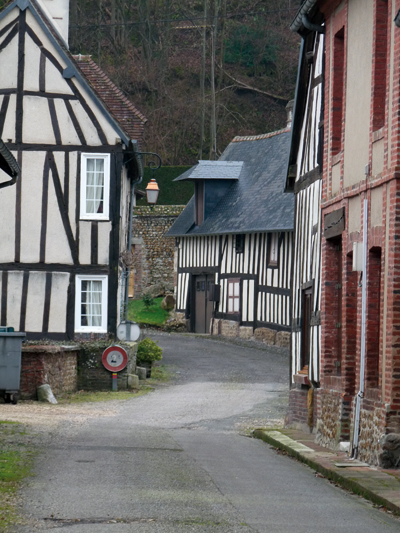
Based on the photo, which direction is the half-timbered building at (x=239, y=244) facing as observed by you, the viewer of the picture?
facing the viewer and to the left of the viewer

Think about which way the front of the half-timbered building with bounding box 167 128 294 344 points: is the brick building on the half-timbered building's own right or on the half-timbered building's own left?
on the half-timbered building's own left

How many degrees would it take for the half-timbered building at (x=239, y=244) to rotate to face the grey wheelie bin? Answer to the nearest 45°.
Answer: approximately 45° to its left

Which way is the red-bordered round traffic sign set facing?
toward the camera

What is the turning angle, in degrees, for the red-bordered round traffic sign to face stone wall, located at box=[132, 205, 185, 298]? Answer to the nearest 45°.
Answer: approximately 180°

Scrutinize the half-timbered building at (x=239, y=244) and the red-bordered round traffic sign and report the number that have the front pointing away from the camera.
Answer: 0

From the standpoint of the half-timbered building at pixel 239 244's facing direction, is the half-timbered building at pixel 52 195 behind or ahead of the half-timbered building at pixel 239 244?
ahead

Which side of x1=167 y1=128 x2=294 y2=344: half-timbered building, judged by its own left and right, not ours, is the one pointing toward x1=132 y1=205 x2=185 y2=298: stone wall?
right

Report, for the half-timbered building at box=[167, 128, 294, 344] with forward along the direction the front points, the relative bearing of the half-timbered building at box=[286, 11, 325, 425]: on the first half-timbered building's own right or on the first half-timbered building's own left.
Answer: on the first half-timbered building's own left

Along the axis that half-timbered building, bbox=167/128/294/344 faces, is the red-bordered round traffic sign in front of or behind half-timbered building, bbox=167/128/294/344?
in front

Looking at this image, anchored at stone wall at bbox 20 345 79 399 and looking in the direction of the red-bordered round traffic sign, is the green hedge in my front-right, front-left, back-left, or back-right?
front-left
